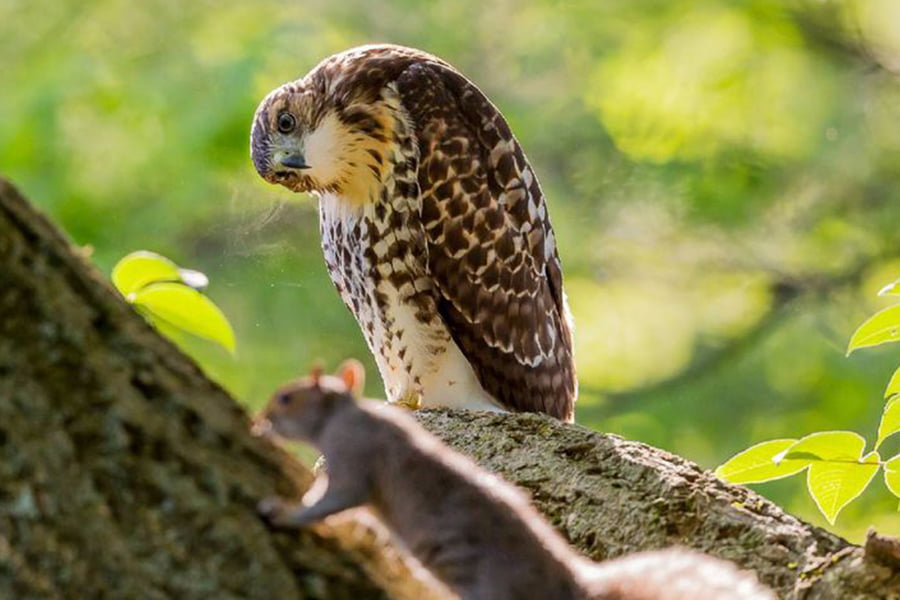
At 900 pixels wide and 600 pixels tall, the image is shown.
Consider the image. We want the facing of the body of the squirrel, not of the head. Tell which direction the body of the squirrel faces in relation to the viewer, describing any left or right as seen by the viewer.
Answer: facing to the left of the viewer

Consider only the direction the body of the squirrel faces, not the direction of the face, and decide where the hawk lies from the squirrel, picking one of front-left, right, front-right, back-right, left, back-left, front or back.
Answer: right

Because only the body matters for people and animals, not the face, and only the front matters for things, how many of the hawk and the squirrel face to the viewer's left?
2

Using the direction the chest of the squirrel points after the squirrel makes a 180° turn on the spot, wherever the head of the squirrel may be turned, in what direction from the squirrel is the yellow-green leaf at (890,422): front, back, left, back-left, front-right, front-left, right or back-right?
front-left

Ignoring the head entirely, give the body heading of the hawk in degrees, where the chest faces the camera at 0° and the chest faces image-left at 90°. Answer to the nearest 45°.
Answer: approximately 90°

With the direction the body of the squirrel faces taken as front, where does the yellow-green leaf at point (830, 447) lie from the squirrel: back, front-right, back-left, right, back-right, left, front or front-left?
back-right

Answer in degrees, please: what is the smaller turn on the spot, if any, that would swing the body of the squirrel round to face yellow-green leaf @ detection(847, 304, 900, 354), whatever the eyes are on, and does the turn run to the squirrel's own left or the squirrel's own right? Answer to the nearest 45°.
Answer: approximately 135° to the squirrel's own right
